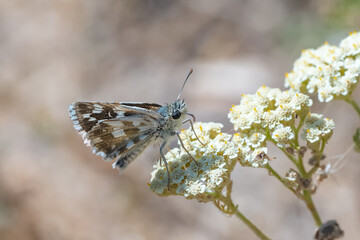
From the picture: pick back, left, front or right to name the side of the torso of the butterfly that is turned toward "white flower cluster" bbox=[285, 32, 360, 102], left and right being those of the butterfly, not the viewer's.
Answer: front

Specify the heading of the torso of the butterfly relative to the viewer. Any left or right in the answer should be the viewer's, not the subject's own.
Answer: facing to the right of the viewer

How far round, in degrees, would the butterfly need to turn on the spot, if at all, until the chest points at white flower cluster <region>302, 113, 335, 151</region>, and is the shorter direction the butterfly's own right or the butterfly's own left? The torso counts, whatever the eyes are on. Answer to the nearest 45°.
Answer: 0° — it already faces it

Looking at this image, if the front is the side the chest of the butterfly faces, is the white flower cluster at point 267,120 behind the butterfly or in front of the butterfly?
in front
